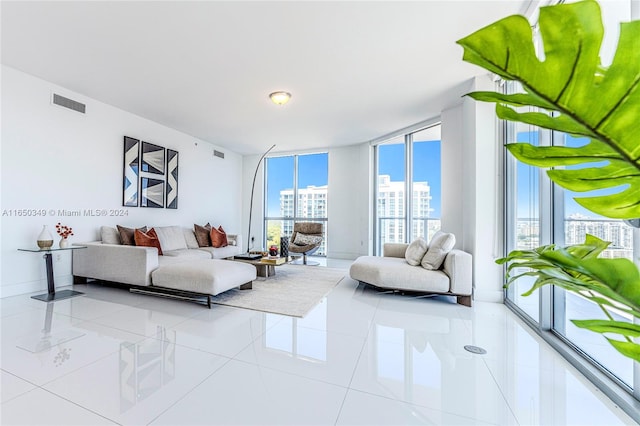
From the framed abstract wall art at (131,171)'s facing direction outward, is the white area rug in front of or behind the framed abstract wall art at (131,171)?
in front

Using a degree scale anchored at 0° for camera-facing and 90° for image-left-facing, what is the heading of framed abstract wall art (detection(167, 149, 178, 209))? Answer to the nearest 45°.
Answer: approximately 315°

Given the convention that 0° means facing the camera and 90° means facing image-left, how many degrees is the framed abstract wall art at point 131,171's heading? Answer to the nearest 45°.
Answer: approximately 315°

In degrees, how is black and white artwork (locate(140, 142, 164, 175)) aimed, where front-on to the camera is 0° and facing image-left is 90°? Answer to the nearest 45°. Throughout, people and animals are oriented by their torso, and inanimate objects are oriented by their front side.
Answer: approximately 315°
